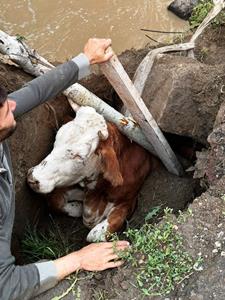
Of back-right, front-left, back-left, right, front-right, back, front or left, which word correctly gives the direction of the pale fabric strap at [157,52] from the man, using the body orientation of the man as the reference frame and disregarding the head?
front-left

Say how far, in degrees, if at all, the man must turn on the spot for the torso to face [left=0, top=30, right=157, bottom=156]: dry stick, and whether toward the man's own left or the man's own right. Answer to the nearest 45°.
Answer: approximately 45° to the man's own left

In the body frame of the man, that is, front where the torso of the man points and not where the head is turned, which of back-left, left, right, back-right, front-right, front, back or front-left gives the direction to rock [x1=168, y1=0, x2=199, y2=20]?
front-left

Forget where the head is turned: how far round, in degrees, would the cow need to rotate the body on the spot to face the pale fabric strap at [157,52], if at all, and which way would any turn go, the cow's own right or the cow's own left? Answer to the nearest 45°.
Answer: approximately 180°

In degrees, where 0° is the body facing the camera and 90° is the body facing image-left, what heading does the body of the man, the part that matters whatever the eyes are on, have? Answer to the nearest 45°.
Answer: approximately 270°

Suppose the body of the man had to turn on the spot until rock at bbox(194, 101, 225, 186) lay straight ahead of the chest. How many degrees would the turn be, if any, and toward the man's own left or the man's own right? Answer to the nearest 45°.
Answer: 0° — they already face it

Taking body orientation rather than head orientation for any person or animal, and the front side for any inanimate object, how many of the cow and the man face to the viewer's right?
1
